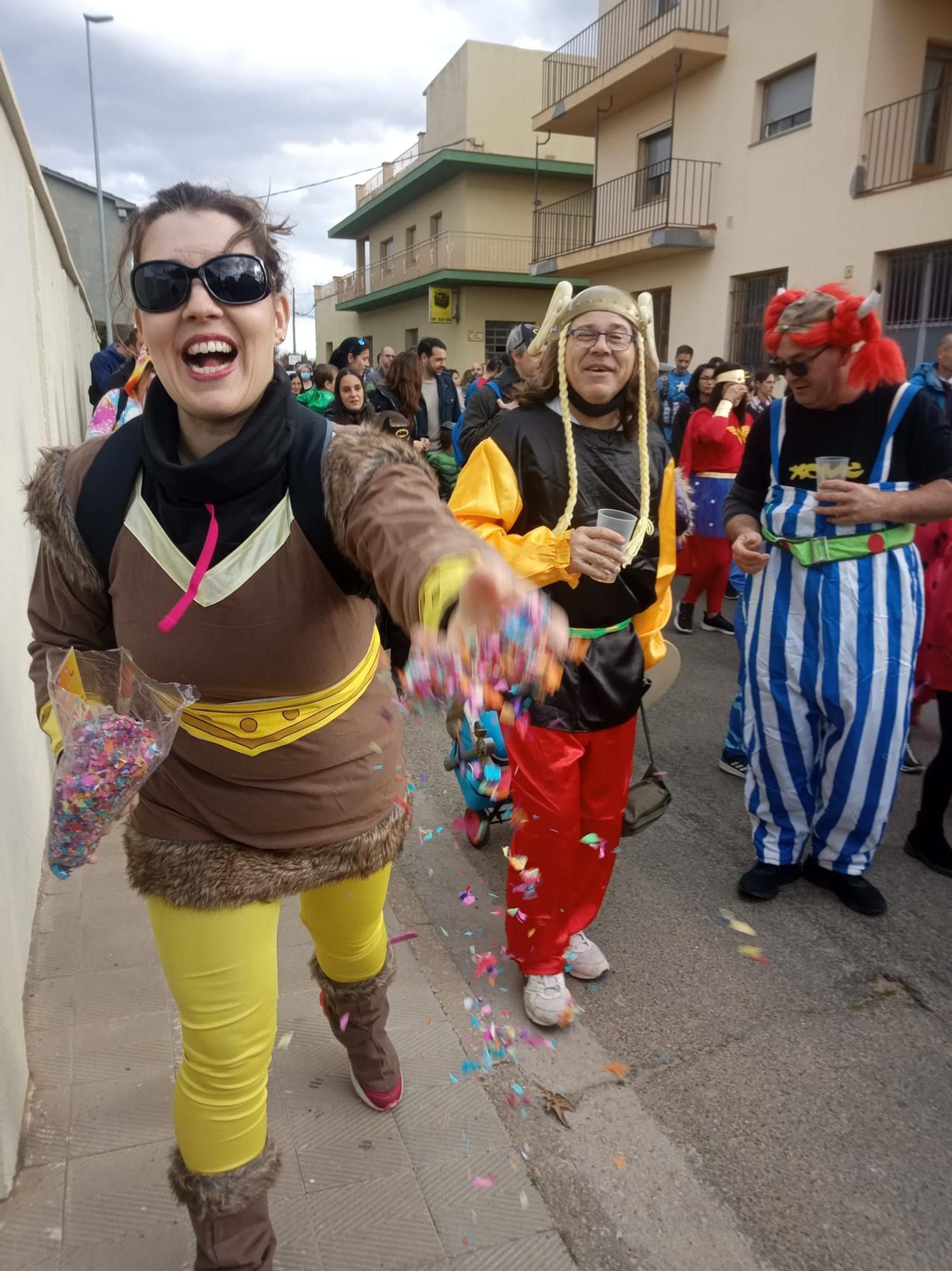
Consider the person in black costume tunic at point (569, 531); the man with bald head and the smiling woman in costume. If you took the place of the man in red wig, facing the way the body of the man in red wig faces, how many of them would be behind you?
1

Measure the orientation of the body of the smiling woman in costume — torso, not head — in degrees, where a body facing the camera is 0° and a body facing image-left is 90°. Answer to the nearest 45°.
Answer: approximately 0°

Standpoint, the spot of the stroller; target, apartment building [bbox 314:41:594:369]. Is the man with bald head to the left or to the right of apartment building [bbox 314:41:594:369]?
right

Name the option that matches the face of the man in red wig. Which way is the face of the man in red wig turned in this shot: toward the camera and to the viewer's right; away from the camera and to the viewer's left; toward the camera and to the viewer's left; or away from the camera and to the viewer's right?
toward the camera and to the viewer's left

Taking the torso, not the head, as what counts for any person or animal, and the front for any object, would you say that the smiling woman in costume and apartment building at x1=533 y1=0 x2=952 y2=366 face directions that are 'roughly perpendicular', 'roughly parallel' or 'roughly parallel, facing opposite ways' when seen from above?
roughly perpendicular

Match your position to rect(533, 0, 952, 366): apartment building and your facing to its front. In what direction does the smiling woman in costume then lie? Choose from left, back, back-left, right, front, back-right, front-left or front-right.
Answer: front-left

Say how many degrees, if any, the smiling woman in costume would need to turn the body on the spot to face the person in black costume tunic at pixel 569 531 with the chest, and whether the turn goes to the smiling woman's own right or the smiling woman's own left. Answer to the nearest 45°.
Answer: approximately 135° to the smiling woman's own left

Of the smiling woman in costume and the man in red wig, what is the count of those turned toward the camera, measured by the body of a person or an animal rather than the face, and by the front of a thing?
2

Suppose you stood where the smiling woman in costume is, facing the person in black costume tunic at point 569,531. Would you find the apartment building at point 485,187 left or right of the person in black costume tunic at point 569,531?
left

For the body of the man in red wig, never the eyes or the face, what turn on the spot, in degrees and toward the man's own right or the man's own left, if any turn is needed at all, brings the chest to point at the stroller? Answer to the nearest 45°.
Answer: approximately 45° to the man's own right

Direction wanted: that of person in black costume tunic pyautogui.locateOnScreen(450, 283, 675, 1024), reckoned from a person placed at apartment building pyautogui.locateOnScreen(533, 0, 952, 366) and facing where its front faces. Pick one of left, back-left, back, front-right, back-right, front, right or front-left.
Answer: front-left

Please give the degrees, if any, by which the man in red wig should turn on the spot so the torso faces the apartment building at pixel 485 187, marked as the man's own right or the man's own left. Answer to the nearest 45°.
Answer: approximately 135° to the man's own right
